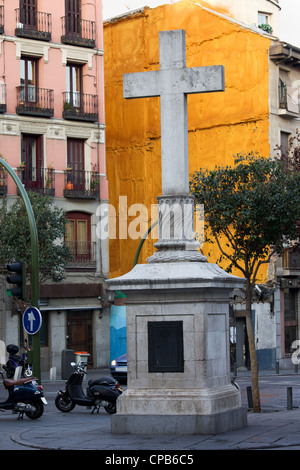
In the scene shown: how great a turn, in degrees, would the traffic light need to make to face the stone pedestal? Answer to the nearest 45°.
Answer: approximately 90° to its left

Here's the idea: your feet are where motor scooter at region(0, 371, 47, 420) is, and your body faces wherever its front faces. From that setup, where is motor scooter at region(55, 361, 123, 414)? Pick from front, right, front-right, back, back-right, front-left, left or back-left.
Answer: back-right

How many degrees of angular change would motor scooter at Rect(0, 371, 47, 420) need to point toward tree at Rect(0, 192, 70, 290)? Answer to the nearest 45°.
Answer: approximately 90° to its right
